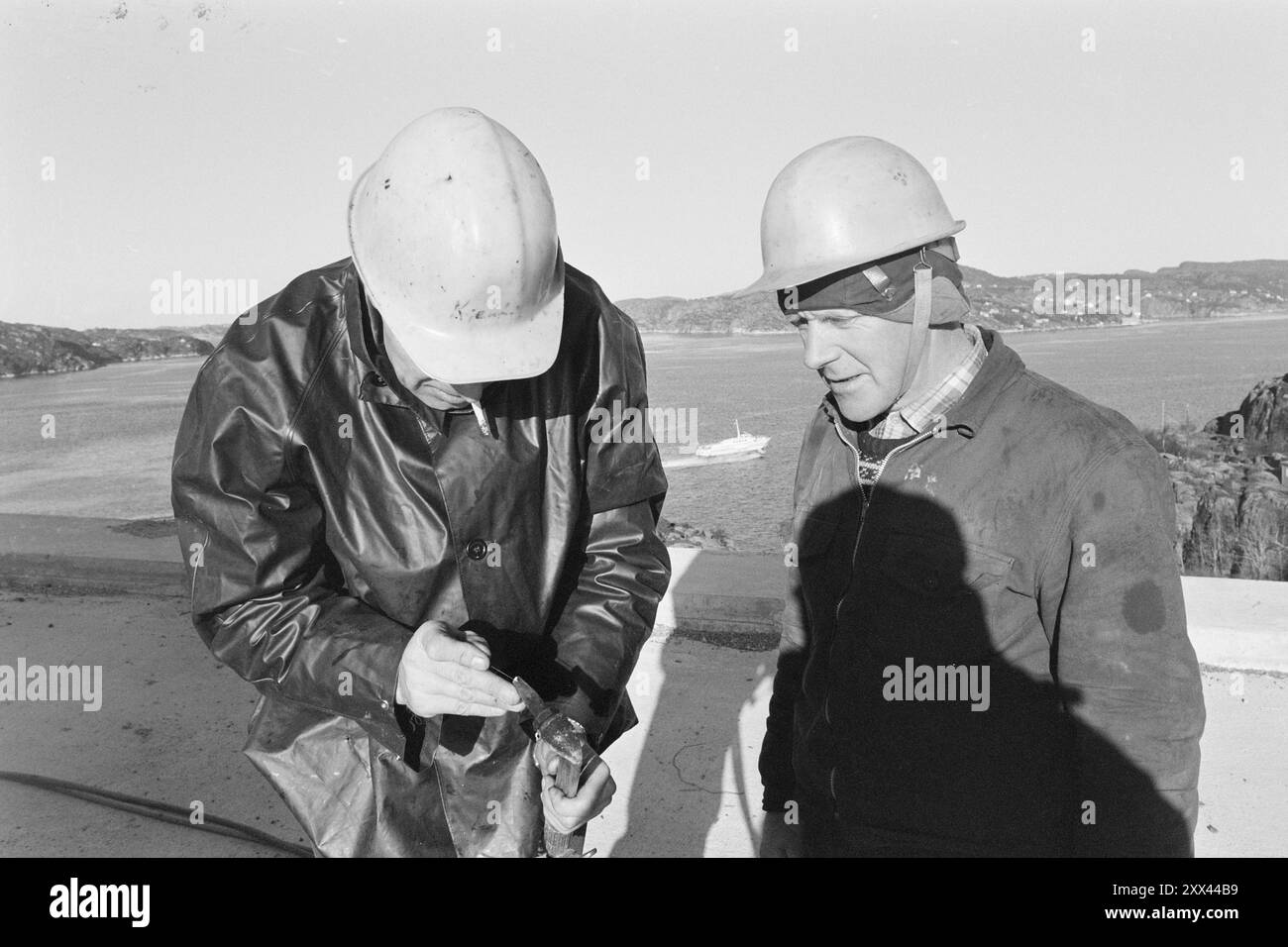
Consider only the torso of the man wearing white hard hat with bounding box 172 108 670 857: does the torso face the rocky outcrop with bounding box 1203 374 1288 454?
no

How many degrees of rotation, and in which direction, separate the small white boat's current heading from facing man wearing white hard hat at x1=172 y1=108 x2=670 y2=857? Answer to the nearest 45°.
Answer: approximately 90° to its right

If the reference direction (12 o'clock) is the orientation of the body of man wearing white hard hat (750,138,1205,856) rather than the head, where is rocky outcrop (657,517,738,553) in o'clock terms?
The rocky outcrop is roughly at 4 o'clock from the man wearing white hard hat.

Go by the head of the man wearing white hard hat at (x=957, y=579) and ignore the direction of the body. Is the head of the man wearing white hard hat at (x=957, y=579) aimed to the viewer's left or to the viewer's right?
to the viewer's left

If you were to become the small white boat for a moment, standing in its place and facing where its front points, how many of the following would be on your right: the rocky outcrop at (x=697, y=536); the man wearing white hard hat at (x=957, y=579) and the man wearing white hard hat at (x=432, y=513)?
3

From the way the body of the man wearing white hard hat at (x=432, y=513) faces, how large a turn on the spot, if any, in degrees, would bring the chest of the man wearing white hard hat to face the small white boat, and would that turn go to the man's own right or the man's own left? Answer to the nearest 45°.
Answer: approximately 135° to the man's own left

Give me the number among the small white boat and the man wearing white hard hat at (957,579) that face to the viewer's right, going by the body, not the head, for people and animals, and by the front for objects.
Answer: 1

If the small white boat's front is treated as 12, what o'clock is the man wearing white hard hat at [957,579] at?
The man wearing white hard hat is roughly at 3 o'clock from the small white boat.

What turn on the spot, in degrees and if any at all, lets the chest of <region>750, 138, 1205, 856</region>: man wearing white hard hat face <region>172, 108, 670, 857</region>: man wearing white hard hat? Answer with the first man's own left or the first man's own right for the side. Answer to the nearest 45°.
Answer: approximately 45° to the first man's own right

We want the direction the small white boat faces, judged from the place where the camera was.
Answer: facing to the right of the viewer

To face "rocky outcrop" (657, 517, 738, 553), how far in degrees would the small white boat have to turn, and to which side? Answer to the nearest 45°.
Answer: approximately 90° to its right

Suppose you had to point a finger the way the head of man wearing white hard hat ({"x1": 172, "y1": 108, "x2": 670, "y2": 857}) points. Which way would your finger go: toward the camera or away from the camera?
toward the camera

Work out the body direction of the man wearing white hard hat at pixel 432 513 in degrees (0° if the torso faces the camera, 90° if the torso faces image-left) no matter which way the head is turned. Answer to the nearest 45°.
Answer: approximately 315°

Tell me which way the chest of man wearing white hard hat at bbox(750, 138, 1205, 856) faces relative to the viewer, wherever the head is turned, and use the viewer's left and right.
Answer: facing the viewer and to the left of the viewer
